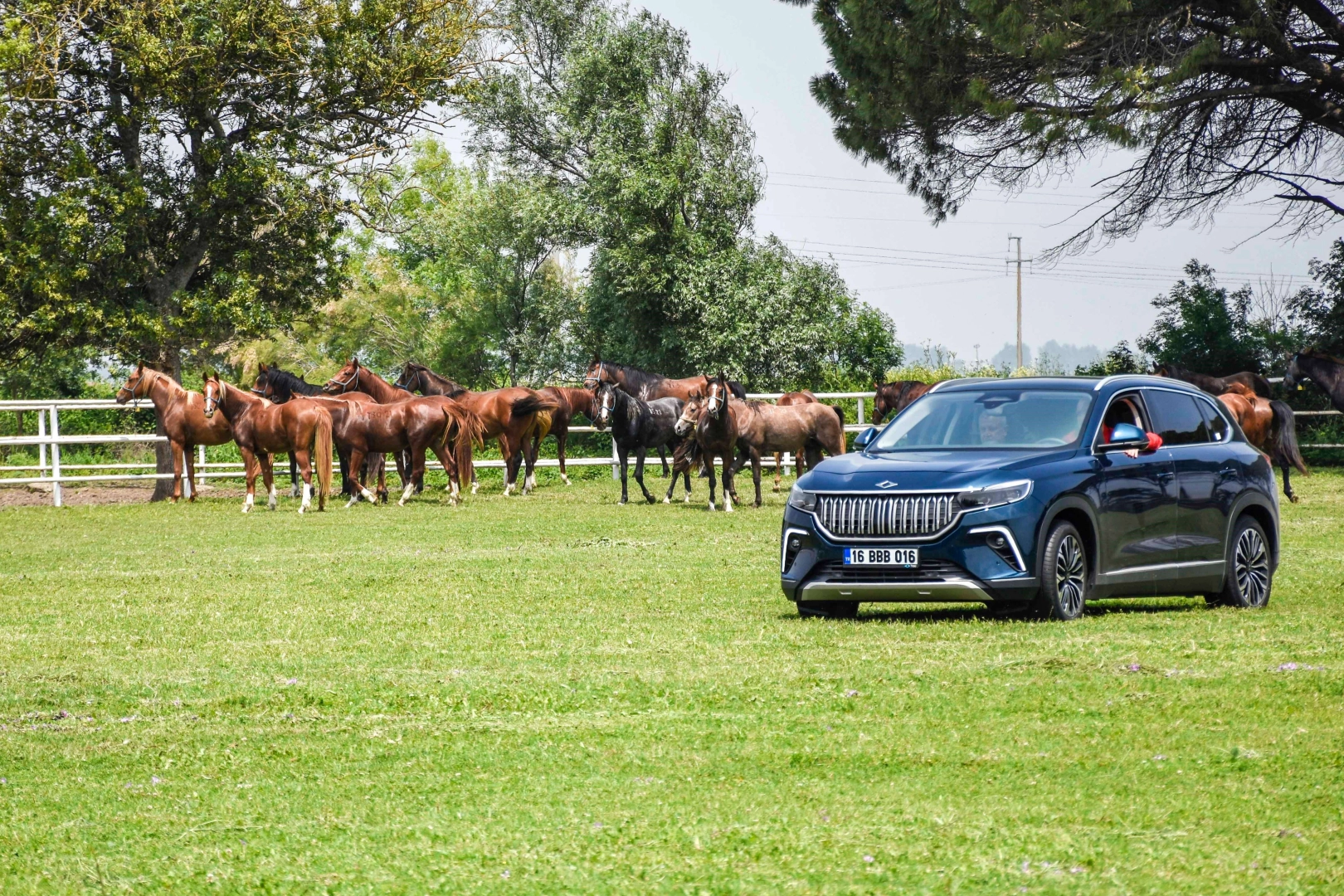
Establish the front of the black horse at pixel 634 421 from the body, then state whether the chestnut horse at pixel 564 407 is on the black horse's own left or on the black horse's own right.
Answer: on the black horse's own right

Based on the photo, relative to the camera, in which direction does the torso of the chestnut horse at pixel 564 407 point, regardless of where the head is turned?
to the viewer's right

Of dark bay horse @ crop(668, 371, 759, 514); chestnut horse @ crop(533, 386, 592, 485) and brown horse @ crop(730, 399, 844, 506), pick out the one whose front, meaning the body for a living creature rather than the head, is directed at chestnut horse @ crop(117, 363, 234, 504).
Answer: the brown horse

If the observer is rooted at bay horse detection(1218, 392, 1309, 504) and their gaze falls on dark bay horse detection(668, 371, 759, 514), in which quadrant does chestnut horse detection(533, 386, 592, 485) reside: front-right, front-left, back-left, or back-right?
front-right

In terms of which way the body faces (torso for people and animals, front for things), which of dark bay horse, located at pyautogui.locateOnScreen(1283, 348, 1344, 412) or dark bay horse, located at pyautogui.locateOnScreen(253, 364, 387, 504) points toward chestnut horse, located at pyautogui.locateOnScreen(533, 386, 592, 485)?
dark bay horse, located at pyautogui.locateOnScreen(1283, 348, 1344, 412)

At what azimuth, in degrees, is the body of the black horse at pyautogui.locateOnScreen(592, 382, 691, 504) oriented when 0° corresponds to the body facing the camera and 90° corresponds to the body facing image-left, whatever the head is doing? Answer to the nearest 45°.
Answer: approximately 45°

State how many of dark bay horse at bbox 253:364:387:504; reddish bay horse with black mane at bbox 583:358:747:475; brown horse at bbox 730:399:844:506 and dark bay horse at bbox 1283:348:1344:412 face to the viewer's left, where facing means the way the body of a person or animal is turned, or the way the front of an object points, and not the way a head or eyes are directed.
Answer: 4

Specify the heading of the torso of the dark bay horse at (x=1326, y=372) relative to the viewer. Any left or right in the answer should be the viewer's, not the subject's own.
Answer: facing to the left of the viewer

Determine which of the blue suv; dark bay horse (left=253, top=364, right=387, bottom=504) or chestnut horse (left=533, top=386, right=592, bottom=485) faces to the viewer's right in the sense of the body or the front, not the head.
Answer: the chestnut horse

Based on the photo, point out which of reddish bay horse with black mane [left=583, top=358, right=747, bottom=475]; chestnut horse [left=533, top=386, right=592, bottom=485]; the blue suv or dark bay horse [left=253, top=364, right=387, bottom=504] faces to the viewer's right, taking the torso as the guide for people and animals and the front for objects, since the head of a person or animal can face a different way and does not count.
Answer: the chestnut horse

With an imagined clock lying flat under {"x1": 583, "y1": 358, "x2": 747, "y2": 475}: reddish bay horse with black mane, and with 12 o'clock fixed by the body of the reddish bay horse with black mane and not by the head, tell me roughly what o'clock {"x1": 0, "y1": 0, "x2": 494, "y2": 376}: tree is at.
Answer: The tree is roughly at 12 o'clock from the reddish bay horse with black mane.

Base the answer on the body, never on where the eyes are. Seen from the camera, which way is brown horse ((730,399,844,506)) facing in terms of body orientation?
to the viewer's left

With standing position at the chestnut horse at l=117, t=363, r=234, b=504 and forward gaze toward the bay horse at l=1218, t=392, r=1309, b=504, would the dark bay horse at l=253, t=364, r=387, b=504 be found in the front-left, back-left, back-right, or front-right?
front-left

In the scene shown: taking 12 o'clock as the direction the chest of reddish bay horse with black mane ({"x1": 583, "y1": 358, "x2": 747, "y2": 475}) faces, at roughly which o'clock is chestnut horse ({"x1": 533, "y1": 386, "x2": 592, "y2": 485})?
The chestnut horse is roughly at 1 o'clock from the reddish bay horse with black mane.

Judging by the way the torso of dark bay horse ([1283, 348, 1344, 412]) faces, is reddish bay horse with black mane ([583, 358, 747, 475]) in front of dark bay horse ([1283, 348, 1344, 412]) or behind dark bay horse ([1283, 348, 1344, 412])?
in front

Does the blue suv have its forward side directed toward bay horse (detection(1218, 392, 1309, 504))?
no

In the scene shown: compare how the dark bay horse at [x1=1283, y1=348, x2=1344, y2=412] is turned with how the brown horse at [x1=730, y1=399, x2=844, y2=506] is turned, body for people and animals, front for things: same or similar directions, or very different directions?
same or similar directions
